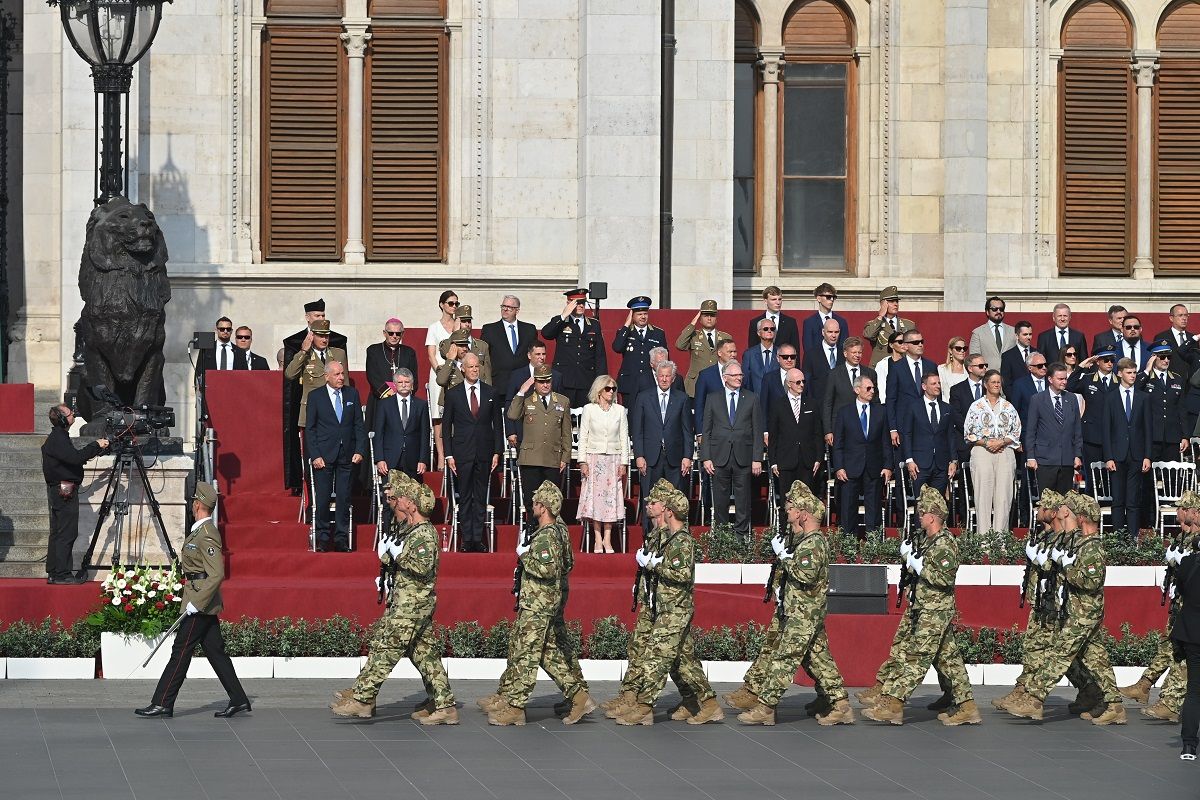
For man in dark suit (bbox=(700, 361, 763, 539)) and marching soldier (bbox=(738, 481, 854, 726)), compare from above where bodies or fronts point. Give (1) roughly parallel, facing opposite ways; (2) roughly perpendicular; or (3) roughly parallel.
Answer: roughly perpendicular

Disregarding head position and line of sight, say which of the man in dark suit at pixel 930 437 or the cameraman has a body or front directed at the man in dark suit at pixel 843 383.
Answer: the cameraman

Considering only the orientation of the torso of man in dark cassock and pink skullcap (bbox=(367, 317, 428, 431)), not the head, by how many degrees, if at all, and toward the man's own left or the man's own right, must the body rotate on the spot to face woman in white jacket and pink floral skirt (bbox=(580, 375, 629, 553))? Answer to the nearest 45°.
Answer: approximately 45° to the man's own left

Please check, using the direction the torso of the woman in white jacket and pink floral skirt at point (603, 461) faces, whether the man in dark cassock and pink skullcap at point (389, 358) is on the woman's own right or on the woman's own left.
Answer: on the woman's own right

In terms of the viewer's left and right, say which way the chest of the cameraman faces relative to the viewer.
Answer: facing to the right of the viewer

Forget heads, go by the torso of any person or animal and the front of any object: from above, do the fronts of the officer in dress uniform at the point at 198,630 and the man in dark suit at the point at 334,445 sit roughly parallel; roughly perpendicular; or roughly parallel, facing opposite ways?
roughly perpendicular

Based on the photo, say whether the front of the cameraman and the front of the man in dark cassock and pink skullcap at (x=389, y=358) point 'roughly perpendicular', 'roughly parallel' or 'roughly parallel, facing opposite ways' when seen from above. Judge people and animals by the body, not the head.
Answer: roughly perpendicular
